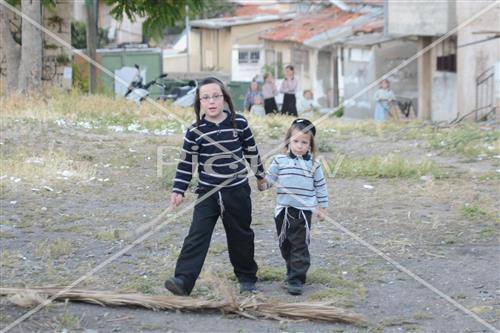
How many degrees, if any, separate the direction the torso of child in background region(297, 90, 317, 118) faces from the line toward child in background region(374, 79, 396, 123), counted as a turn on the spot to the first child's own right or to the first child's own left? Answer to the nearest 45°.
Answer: approximately 90° to the first child's own left

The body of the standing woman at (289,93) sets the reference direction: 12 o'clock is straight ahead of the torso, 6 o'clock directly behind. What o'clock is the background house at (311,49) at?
The background house is roughly at 6 o'clock from the standing woman.

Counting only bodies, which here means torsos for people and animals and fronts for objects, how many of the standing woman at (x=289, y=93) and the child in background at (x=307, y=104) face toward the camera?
2

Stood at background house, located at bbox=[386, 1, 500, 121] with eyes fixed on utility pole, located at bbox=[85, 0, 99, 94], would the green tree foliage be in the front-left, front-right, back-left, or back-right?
front-left

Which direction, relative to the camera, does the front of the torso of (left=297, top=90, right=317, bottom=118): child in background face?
toward the camera

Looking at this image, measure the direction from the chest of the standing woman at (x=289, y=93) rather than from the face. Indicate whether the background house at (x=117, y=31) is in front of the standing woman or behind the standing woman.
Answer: behind

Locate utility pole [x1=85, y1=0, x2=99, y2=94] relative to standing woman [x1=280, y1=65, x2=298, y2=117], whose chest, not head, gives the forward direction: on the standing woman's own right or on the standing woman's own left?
on the standing woman's own right

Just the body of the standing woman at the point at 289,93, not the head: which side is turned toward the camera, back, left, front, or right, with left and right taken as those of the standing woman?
front

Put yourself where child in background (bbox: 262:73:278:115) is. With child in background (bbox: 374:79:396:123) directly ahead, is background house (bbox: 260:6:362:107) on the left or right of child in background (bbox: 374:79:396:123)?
left
